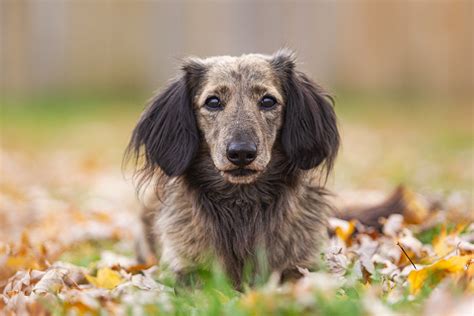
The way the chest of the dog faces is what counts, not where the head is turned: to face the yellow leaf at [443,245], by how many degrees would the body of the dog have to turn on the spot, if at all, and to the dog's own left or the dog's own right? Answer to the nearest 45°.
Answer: approximately 90° to the dog's own left

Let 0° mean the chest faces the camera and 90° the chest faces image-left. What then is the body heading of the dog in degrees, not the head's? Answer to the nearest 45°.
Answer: approximately 0°

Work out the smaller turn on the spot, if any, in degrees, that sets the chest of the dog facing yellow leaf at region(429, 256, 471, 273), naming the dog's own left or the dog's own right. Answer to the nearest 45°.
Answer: approximately 45° to the dog's own left

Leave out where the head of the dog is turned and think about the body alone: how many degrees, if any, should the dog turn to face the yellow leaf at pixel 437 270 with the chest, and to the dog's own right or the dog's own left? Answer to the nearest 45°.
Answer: approximately 45° to the dog's own left

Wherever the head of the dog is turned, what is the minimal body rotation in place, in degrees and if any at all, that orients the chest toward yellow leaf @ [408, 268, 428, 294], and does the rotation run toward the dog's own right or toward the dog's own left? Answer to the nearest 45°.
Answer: approximately 45° to the dog's own left

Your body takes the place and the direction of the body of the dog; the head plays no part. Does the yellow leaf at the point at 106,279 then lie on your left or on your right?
on your right
